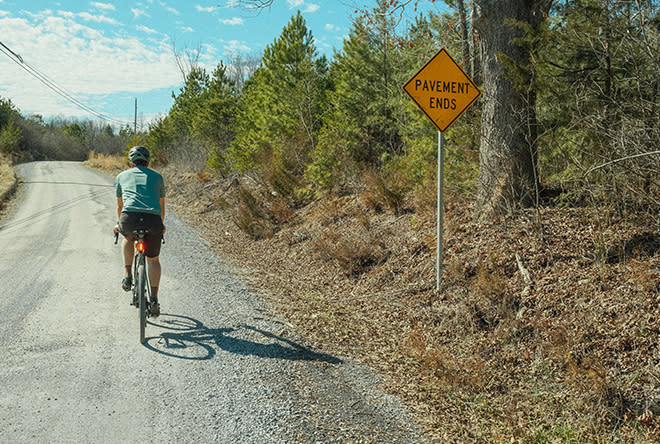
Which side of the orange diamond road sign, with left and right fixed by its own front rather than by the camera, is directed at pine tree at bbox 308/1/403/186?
back

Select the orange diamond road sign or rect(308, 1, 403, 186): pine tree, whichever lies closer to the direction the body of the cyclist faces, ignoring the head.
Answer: the pine tree

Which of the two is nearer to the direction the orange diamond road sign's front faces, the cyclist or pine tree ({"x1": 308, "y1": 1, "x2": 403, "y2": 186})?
the cyclist

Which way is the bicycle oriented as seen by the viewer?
away from the camera

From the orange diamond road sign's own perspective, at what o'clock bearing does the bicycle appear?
The bicycle is roughly at 2 o'clock from the orange diamond road sign.

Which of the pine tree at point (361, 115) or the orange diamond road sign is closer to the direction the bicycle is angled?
the pine tree

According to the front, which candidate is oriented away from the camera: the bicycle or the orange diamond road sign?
the bicycle

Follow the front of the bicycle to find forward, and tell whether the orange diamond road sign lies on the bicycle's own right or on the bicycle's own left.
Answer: on the bicycle's own right

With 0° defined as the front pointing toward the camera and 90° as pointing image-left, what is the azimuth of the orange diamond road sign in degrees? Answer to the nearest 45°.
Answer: approximately 0°

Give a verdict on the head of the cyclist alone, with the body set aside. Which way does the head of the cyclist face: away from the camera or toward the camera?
away from the camera

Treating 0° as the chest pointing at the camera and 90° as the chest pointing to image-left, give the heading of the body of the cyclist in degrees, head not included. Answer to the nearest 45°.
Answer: approximately 180°

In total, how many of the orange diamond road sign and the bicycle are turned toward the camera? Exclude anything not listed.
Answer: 1
